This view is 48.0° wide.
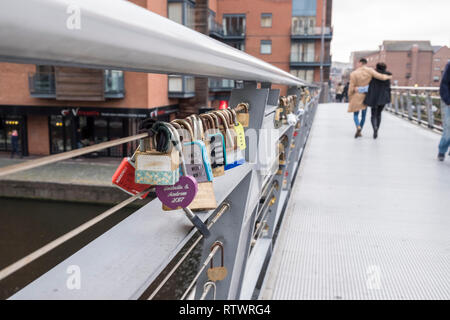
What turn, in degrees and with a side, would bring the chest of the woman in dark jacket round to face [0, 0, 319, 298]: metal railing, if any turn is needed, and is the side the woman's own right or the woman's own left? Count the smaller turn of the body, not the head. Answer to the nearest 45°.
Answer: approximately 180°

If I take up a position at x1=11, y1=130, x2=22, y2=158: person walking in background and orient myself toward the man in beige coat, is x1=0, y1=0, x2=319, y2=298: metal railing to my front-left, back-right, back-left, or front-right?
front-right

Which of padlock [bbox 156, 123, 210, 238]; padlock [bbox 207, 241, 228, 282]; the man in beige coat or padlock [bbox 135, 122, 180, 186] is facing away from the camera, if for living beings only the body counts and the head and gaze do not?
the man in beige coat

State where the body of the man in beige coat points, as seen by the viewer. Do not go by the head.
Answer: away from the camera

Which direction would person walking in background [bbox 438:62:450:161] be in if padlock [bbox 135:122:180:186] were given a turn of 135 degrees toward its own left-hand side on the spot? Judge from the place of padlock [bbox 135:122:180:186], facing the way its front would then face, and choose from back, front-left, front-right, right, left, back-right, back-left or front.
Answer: front

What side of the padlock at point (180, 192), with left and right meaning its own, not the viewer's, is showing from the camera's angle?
front

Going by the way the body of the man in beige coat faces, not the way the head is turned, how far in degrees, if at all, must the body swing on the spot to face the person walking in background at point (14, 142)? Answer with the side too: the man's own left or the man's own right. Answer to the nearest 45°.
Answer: approximately 45° to the man's own left

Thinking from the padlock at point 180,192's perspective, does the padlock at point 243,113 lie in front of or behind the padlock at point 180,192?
behind

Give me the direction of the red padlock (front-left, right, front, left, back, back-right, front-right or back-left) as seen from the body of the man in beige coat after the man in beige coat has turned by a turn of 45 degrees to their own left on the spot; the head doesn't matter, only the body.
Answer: back-left

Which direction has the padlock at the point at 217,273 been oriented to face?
toward the camera

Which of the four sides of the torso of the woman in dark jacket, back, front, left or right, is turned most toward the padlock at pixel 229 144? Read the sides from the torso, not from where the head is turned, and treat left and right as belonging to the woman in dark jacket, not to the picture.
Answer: back

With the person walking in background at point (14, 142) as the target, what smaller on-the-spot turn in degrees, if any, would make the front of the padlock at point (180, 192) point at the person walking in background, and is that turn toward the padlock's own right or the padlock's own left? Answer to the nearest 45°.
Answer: approximately 180°
